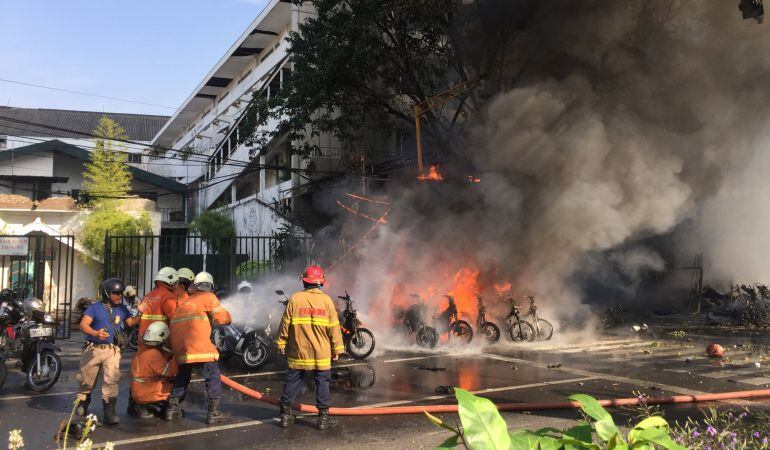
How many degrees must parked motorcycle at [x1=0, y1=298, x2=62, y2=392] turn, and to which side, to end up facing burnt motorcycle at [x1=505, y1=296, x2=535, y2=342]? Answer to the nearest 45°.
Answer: approximately 45° to its left

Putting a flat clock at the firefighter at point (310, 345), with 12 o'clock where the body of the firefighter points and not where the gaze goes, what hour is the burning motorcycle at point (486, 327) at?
The burning motorcycle is roughly at 1 o'clock from the firefighter.

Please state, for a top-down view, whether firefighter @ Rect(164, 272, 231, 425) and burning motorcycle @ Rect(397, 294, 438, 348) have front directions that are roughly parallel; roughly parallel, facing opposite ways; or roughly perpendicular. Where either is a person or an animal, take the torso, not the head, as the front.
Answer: roughly perpendicular

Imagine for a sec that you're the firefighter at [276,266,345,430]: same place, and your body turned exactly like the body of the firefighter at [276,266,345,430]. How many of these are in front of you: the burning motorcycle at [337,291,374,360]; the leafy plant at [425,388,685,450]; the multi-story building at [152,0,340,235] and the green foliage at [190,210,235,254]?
3

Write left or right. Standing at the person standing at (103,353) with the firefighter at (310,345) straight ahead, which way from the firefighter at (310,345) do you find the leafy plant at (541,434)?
right

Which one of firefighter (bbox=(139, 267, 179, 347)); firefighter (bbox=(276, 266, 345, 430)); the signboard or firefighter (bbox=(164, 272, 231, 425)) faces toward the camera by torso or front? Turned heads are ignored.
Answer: the signboard

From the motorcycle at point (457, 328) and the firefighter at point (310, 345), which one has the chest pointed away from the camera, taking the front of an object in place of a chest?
the firefighter

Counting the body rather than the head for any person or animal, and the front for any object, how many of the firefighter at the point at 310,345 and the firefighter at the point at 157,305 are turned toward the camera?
0

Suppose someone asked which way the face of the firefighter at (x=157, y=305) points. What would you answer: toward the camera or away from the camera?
away from the camera

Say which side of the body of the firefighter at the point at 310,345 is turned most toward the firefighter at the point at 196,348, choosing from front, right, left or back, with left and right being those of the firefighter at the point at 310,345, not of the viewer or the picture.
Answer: left

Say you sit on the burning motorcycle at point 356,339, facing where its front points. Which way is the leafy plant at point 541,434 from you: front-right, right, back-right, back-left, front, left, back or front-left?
front-right

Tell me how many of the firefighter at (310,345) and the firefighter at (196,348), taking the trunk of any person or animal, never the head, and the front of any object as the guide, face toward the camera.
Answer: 0

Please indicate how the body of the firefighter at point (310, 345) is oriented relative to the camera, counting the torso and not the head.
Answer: away from the camera

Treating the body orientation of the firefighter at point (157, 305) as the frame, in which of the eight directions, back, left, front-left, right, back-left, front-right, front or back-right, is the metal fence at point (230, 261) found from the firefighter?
front-left

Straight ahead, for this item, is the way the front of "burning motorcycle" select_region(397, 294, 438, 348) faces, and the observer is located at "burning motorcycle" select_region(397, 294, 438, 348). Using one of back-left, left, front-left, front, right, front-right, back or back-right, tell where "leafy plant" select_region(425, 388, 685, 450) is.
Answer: front-right

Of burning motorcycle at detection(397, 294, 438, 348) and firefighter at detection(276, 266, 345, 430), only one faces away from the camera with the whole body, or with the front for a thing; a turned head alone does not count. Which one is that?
the firefighter

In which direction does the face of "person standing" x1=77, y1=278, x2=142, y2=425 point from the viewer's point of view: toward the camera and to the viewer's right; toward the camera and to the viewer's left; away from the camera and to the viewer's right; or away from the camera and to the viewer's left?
toward the camera and to the viewer's right

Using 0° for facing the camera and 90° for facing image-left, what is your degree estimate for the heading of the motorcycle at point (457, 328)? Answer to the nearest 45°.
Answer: approximately 315°
